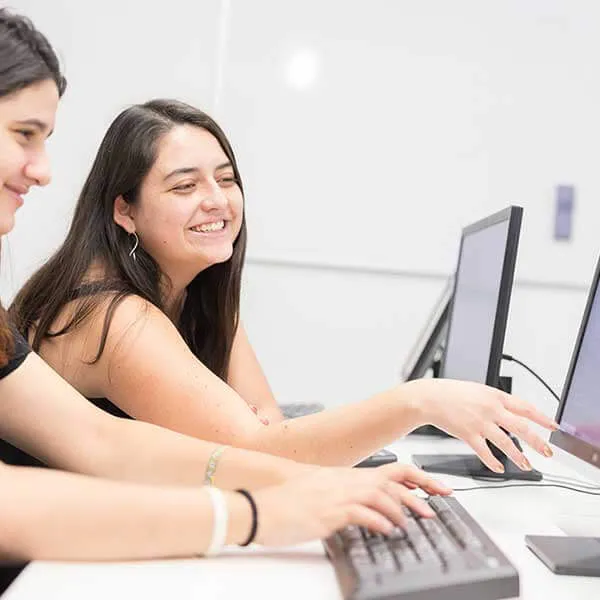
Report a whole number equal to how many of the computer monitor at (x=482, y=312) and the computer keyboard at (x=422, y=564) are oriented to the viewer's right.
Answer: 0

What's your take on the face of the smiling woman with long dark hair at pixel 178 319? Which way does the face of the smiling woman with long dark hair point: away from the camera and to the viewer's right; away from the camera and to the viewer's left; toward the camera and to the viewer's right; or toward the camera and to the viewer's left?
toward the camera and to the viewer's right

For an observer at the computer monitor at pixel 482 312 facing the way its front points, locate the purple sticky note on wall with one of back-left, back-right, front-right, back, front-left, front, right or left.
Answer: right

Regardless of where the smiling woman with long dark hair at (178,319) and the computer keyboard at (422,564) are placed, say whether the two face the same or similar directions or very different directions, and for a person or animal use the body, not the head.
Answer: very different directions

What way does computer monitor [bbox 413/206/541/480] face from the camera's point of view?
to the viewer's left

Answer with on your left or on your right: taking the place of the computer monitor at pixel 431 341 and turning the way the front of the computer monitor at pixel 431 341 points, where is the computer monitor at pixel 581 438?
on your left

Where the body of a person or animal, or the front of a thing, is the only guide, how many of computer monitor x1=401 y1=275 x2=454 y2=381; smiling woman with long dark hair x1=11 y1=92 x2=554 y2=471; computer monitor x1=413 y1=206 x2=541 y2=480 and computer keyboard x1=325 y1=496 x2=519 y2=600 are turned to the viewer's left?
3

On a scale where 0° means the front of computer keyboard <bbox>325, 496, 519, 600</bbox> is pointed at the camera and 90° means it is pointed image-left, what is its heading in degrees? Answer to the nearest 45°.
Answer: approximately 90°

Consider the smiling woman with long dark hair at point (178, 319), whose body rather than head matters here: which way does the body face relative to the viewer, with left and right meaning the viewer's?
facing to the right of the viewer

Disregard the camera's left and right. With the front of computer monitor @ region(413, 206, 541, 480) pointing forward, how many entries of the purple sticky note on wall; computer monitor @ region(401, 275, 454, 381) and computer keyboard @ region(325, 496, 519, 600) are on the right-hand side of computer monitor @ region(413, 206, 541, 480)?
2

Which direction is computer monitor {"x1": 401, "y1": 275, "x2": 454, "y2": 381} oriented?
to the viewer's left
